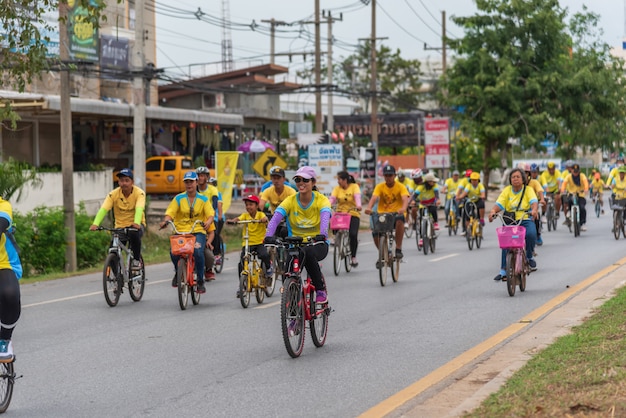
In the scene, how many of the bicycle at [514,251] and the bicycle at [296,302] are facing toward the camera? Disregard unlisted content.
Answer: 2

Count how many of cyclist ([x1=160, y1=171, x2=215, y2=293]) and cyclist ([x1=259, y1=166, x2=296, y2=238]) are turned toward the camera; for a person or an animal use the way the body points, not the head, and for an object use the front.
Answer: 2

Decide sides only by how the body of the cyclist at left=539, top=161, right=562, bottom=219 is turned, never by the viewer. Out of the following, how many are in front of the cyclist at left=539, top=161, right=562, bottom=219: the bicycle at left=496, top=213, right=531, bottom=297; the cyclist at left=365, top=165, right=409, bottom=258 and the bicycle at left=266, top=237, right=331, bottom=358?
3

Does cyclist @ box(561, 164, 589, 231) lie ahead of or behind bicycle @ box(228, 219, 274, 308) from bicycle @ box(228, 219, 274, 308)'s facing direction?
behind

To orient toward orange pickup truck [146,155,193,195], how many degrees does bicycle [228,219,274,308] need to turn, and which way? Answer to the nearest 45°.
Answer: approximately 135° to its right

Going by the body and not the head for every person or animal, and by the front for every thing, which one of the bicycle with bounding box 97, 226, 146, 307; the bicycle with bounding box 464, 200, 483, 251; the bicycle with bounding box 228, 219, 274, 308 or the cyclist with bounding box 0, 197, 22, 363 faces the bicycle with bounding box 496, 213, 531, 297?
the bicycle with bounding box 464, 200, 483, 251

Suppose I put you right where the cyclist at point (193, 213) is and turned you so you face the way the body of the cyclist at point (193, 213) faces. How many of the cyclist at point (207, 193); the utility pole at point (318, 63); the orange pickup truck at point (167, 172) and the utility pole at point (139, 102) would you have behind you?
4

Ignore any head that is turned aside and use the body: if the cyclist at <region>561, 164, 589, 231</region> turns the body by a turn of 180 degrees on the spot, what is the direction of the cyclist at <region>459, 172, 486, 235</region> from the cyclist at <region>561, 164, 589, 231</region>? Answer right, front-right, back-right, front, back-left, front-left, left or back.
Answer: back-left

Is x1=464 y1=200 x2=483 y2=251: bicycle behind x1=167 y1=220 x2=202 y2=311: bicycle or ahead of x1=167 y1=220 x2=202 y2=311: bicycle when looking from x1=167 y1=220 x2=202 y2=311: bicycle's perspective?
behind

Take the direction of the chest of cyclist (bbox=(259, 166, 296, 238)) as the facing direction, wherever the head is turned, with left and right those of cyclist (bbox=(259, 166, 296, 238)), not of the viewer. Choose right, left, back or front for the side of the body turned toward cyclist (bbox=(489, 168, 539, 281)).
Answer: left

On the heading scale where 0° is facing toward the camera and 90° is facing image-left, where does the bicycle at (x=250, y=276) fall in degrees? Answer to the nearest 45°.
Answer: approximately 45°

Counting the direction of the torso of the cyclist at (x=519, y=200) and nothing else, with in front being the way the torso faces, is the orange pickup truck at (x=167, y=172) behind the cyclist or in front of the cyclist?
behind

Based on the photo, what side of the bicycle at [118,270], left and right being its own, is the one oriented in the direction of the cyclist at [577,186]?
back
